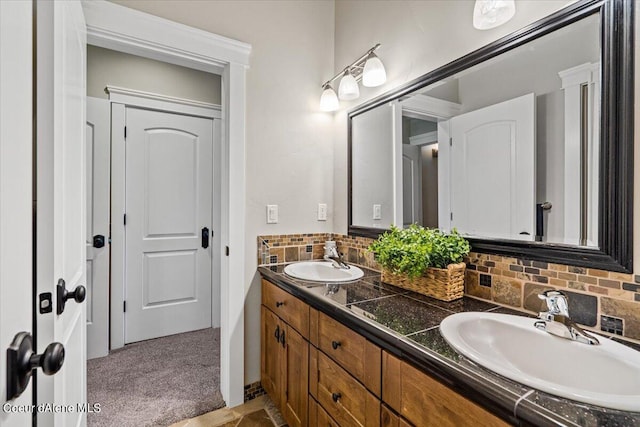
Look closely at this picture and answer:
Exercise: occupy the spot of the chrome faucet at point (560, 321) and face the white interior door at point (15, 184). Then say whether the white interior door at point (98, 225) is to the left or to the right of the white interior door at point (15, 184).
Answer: right

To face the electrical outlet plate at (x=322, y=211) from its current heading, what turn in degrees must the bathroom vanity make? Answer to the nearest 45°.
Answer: approximately 90° to its right

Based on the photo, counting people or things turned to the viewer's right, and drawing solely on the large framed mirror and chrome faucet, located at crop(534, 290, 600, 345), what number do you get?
0

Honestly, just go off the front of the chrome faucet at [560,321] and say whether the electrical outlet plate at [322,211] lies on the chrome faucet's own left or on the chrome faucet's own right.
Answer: on the chrome faucet's own right

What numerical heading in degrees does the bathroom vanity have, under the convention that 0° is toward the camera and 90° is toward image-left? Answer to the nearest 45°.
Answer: approximately 45°
